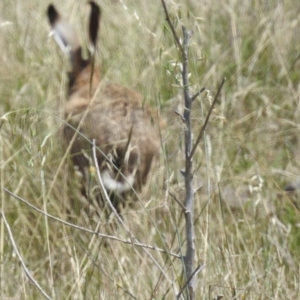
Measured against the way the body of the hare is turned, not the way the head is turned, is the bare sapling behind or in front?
behind

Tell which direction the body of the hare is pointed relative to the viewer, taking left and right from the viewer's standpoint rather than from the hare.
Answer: facing away from the viewer and to the left of the viewer
